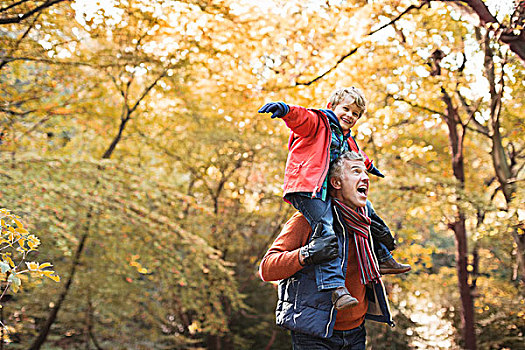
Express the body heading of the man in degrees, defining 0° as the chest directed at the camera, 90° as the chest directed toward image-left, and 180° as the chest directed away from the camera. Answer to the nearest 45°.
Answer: approximately 315°

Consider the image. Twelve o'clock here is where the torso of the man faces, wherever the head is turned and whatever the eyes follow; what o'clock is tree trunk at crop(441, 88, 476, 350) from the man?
The tree trunk is roughly at 8 o'clock from the man.

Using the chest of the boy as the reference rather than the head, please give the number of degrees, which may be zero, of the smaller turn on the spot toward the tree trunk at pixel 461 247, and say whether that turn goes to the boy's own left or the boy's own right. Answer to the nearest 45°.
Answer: approximately 135° to the boy's own left
